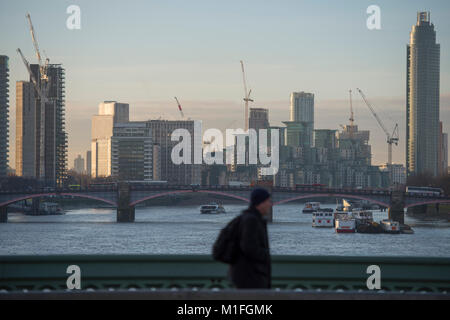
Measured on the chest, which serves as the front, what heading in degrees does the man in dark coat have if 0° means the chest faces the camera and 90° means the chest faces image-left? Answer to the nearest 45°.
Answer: approximately 270°

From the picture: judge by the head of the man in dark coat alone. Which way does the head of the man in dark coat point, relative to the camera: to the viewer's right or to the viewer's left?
to the viewer's right
